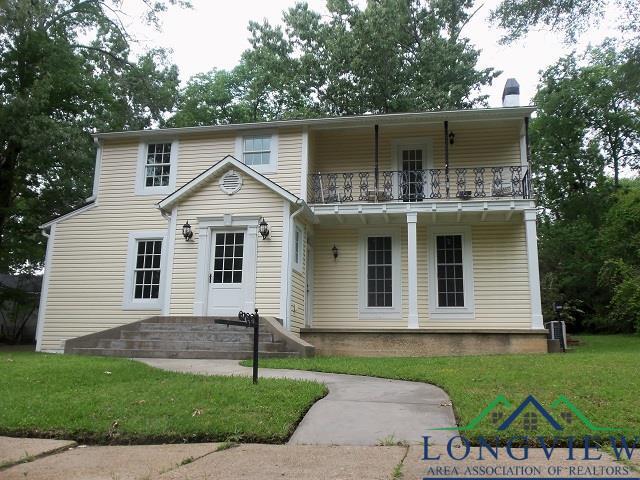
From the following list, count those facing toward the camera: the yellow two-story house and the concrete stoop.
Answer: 2

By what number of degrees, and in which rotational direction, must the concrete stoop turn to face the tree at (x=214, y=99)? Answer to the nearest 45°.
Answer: approximately 180°

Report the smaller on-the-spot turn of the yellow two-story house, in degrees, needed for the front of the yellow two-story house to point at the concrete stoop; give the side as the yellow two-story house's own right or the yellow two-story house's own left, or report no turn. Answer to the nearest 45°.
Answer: approximately 45° to the yellow two-story house's own right

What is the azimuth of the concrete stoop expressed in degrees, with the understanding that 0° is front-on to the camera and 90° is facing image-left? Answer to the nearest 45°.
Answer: approximately 0°
